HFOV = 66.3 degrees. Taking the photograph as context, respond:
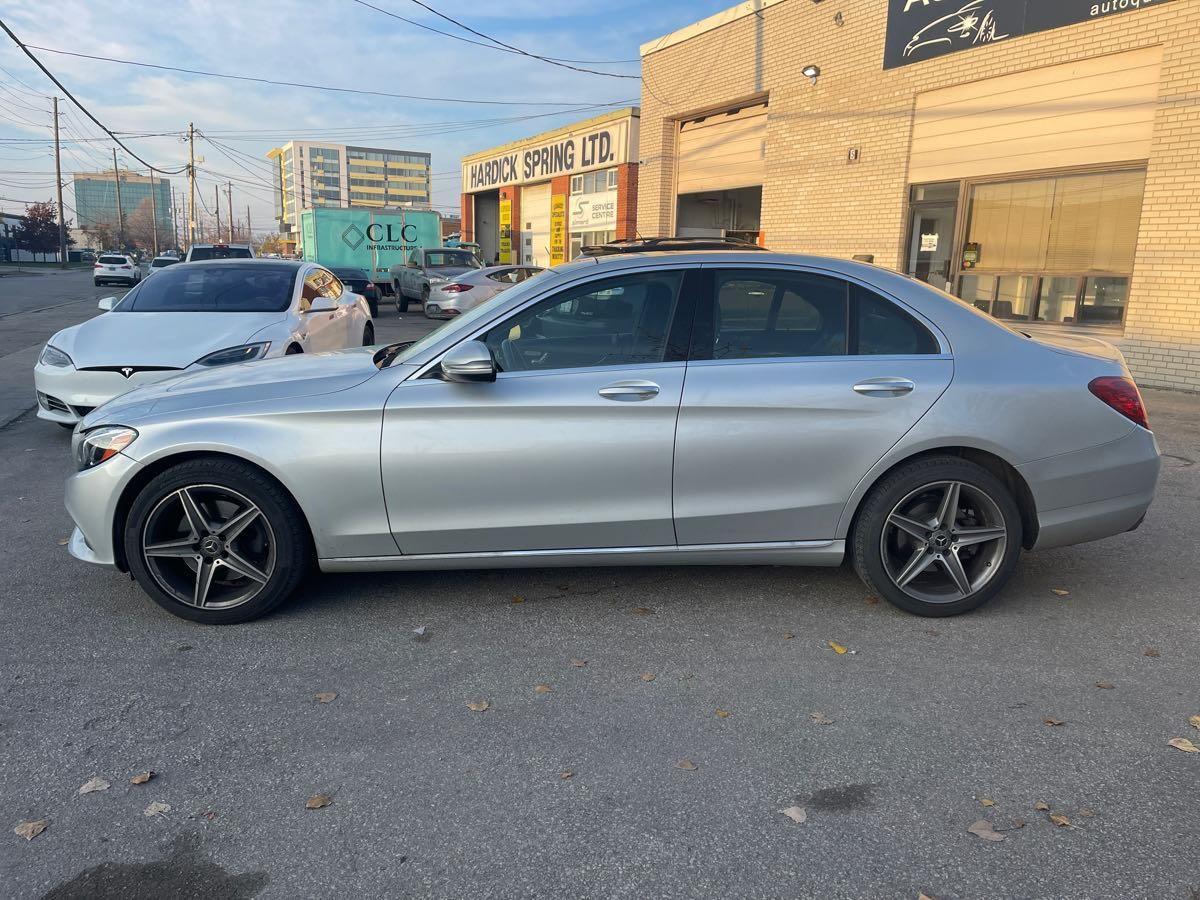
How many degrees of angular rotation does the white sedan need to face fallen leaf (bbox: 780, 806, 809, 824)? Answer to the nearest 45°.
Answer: approximately 45° to its left

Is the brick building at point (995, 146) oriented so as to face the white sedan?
yes

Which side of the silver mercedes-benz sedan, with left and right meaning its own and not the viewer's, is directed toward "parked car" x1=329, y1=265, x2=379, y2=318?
right

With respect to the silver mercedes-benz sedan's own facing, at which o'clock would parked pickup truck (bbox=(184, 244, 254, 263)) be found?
The parked pickup truck is roughly at 2 o'clock from the silver mercedes-benz sedan.

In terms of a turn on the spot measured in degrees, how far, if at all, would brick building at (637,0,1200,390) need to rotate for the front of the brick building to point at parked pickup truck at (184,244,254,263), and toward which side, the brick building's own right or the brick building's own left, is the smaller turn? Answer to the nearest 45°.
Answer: approximately 45° to the brick building's own right

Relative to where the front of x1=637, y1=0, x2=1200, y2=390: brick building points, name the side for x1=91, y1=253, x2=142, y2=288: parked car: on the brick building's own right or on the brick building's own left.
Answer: on the brick building's own right

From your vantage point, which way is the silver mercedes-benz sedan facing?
to the viewer's left

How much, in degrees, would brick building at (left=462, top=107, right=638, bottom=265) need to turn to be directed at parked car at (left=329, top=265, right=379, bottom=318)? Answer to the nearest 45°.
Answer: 0° — it already faces it

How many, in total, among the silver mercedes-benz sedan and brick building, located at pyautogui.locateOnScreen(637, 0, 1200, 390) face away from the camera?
0

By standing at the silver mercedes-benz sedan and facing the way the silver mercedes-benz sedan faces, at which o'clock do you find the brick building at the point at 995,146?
The brick building is roughly at 4 o'clock from the silver mercedes-benz sedan.

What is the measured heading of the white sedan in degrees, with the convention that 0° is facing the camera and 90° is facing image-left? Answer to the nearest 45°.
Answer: approximately 45°

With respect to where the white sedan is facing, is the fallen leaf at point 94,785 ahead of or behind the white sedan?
ahead

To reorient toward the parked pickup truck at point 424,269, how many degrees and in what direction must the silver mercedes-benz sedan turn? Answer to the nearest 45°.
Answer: approximately 90° to its right

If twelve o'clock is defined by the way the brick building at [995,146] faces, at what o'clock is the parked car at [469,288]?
The parked car is roughly at 2 o'clock from the brick building.

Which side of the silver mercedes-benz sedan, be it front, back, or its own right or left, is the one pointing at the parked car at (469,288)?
right

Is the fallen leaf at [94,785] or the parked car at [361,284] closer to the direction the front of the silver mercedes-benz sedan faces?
the fallen leaf
